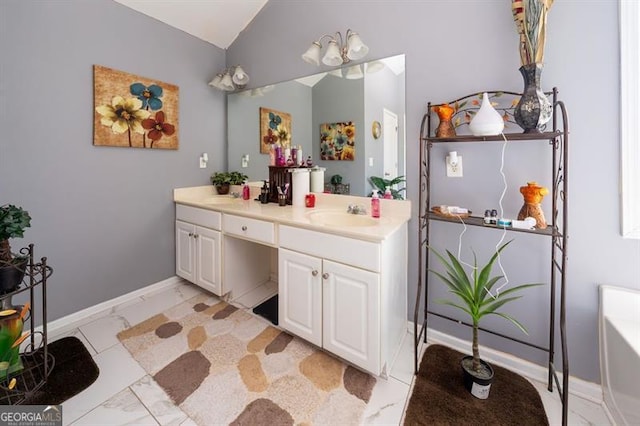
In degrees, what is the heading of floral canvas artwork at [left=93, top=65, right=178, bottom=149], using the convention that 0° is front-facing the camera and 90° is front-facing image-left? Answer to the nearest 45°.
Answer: approximately 315°

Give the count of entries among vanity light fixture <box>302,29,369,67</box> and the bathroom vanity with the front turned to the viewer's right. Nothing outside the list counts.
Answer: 0

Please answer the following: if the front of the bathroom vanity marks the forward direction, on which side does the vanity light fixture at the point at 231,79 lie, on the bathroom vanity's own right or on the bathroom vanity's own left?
on the bathroom vanity's own right

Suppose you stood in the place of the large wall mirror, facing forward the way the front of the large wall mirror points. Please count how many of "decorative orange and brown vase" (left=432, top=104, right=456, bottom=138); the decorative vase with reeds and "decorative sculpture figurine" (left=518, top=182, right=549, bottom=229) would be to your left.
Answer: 3

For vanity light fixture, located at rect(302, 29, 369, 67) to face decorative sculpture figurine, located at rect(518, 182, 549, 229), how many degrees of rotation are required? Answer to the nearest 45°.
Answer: approximately 90° to its left

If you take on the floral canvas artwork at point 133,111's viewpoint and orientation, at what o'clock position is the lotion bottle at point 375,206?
The lotion bottle is roughly at 12 o'clock from the floral canvas artwork.

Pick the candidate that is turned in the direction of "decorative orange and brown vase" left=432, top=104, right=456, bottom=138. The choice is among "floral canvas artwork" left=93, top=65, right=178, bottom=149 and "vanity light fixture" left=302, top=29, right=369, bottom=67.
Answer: the floral canvas artwork

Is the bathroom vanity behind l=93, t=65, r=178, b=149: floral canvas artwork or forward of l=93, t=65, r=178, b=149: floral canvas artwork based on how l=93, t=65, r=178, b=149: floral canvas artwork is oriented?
forward

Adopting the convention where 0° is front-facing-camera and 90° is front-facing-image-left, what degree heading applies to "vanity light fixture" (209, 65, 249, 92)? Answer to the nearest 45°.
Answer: approximately 45°

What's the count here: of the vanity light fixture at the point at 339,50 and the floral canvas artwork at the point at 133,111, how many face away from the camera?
0
